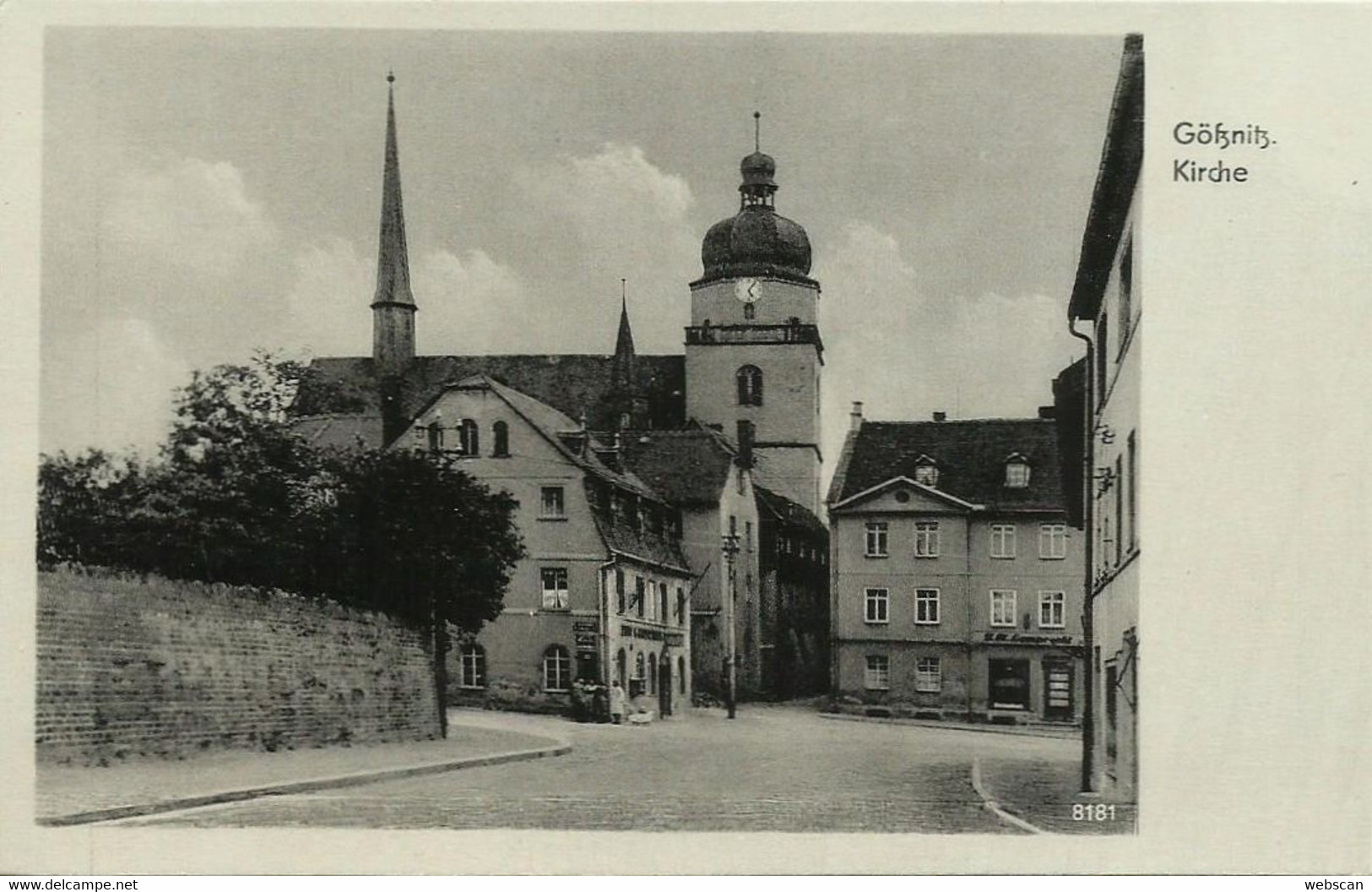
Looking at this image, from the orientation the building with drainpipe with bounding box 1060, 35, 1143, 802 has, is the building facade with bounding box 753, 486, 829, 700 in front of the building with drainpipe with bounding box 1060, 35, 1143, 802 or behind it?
in front

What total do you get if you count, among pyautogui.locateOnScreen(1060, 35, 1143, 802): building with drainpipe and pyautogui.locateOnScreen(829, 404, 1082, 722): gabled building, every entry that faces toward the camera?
1

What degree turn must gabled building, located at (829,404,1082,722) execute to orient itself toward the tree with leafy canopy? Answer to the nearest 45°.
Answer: approximately 90° to its right

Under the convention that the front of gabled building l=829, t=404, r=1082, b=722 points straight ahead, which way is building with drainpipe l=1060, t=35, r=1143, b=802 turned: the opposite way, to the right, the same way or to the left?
to the right

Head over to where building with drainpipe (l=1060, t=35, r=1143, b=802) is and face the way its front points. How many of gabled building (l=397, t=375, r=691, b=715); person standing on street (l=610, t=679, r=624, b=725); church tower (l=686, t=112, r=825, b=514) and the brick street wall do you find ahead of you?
4

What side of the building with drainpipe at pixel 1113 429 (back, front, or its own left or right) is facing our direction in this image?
left

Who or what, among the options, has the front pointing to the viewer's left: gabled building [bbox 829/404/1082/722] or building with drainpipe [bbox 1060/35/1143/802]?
building with drainpipe [bbox 1060/35/1143/802]

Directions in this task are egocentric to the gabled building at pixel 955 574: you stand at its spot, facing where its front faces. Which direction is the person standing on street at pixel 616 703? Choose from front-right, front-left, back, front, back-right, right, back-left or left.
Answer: right

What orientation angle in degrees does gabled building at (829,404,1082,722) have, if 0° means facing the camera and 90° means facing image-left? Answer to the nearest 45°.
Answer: approximately 0°
